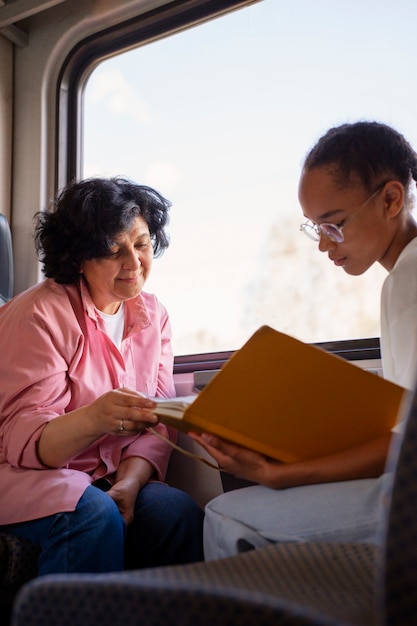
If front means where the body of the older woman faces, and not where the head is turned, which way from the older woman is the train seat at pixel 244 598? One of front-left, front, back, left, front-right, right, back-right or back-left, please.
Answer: front-right

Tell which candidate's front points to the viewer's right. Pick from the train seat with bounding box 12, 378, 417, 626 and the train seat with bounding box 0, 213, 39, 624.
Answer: the train seat with bounding box 0, 213, 39, 624

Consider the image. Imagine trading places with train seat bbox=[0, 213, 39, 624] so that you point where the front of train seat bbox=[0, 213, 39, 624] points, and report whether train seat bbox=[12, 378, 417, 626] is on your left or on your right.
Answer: on your right

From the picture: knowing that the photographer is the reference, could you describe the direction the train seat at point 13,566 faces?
facing to the right of the viewer

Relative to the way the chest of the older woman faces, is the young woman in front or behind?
in front

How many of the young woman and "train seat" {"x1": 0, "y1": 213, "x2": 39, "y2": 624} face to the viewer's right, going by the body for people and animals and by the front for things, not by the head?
1

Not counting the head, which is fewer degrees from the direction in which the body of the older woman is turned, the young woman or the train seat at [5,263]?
the young woman

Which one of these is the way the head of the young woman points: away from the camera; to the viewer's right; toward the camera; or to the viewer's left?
to the viewer's left

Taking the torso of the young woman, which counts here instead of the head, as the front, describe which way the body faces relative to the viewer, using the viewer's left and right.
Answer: facing to the left of the viewer

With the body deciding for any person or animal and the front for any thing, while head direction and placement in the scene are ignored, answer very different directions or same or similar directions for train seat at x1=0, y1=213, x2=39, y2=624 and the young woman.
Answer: very different directions
